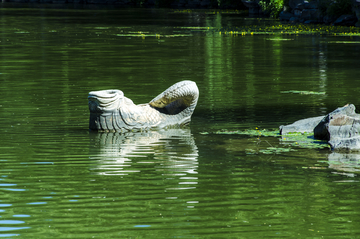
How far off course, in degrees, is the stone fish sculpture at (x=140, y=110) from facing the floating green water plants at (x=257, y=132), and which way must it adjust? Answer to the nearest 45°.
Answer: approximately 180°

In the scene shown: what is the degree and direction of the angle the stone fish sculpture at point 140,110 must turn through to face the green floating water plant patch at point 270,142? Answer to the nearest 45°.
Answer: approximately 135° to its left

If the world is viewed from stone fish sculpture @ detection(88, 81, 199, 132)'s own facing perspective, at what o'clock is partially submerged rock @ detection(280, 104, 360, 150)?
The partially submerged rock is roughly at 7 o'clock from the stone fish sculpture.

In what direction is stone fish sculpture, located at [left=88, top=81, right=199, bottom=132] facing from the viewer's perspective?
to the viewer's left

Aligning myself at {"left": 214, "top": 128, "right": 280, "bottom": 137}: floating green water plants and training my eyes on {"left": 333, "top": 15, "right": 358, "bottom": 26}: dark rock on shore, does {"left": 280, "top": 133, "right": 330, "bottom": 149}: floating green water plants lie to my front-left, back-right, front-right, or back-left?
back-right

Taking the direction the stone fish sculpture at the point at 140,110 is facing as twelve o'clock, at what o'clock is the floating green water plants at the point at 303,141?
The floating green water plants is roughly at 7 o'clock from the stone fish sculpture.
